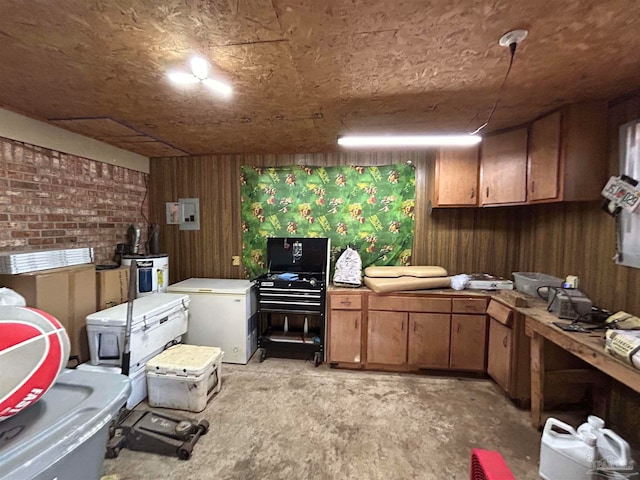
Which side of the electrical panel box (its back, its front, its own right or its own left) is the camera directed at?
front

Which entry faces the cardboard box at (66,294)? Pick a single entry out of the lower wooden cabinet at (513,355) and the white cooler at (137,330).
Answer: the lower wooden cabinet

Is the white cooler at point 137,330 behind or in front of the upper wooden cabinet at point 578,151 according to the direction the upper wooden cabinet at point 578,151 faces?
in front

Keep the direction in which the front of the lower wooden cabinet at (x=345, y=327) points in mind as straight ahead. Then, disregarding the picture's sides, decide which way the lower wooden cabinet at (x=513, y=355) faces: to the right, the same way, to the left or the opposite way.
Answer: to the right

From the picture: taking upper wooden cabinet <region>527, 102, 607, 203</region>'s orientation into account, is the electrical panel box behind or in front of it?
in front

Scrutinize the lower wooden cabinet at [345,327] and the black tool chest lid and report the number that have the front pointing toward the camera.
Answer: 2

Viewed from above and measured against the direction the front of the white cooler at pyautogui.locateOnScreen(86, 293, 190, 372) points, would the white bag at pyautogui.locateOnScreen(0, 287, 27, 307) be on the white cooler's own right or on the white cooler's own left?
on the white cooler's own right

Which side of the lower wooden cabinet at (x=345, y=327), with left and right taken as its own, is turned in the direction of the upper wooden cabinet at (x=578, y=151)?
left

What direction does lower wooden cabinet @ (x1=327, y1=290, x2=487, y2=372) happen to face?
toward the camera

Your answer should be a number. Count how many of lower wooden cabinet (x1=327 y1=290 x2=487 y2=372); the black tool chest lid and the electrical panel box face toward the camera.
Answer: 3

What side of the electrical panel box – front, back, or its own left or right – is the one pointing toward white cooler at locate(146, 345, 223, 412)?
front
